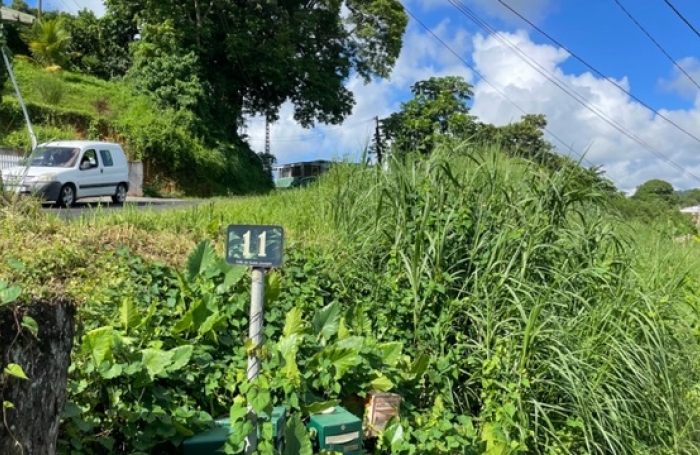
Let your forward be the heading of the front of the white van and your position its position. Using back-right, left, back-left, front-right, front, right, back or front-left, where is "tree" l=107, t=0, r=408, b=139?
back

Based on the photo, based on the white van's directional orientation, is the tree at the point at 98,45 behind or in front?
behind

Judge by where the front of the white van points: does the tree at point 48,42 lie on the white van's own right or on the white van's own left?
on the white van's own right

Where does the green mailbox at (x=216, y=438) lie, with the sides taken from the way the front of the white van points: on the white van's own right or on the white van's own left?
on the white van's own left

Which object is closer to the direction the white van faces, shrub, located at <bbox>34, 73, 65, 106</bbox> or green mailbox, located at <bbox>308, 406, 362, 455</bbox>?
the green mailbox

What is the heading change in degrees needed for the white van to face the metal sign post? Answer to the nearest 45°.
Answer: approximately 45° to its left

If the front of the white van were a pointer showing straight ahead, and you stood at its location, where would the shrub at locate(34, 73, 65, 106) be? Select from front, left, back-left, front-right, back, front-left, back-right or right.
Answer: back-right

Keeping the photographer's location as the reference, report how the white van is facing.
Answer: facing the viewer and to the left of the viewer
